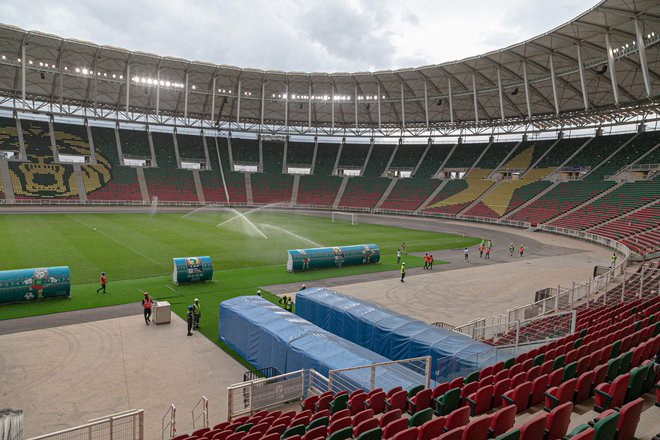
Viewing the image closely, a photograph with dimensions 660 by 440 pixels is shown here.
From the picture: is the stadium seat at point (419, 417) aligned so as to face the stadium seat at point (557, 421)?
no

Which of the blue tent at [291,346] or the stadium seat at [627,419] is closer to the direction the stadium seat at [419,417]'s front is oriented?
the blue tent

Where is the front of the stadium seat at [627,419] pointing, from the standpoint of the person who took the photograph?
facing away from the viewer and to the left of the viewer

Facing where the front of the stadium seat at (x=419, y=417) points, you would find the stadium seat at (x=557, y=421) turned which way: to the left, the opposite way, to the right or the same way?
the same way

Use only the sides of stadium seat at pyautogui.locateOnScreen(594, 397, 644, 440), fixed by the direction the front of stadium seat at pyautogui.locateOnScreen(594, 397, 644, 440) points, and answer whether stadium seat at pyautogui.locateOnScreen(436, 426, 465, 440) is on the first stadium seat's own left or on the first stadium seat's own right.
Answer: on the first stadium seat's own left

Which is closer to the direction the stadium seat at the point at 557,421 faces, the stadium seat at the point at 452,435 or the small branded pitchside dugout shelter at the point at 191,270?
the small branded pitchside dugout shelter

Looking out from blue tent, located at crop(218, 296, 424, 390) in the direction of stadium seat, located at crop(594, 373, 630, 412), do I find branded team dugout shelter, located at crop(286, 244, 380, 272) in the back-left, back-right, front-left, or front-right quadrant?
back-left

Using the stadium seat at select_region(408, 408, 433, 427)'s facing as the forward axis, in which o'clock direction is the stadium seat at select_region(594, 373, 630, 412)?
the stadium seat at select_region(594, 373, 630, 412) is roughly at 4 o'clock from the stadium seat at select_region(408, 408, 433, 427).

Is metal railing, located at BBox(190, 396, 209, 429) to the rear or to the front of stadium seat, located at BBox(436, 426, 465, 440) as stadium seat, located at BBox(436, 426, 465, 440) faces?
to the front

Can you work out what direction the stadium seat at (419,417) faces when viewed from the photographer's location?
facing away from the viewer and to the left of the viewer

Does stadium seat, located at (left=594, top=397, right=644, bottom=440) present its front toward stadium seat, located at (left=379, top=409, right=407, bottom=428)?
no

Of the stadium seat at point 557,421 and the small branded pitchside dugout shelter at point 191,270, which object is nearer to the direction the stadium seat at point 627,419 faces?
the small branded pitchside dugout shelter

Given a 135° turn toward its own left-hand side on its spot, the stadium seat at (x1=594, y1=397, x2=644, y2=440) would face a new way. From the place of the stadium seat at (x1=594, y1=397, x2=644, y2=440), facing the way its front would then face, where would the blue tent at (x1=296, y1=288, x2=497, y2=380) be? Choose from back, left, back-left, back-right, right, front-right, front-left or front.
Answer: back-right

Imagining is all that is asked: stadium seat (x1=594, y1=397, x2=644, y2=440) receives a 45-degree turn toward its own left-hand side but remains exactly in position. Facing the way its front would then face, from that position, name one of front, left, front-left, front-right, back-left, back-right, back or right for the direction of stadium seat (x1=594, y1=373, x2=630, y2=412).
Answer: right

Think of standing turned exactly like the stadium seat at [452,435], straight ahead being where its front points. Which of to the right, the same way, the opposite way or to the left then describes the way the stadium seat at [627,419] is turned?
the same way

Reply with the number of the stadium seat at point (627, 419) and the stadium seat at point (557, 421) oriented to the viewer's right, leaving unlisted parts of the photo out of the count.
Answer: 0

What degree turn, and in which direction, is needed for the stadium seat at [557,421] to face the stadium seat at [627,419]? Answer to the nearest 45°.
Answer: approximately 135° to its right

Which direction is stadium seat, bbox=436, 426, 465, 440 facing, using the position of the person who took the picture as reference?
facing away from the viewer and to the left of the viewer

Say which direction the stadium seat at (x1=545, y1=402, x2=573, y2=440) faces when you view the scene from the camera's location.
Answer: facing away from the viewer and to the left of the viewer

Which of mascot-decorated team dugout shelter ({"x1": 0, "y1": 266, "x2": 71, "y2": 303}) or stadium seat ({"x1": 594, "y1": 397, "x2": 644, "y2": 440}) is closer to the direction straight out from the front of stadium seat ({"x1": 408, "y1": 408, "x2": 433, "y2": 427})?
the mascot-decorated team dugout shelter

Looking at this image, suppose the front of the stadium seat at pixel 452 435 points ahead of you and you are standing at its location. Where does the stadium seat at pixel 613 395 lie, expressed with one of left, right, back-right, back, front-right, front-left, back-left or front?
right
